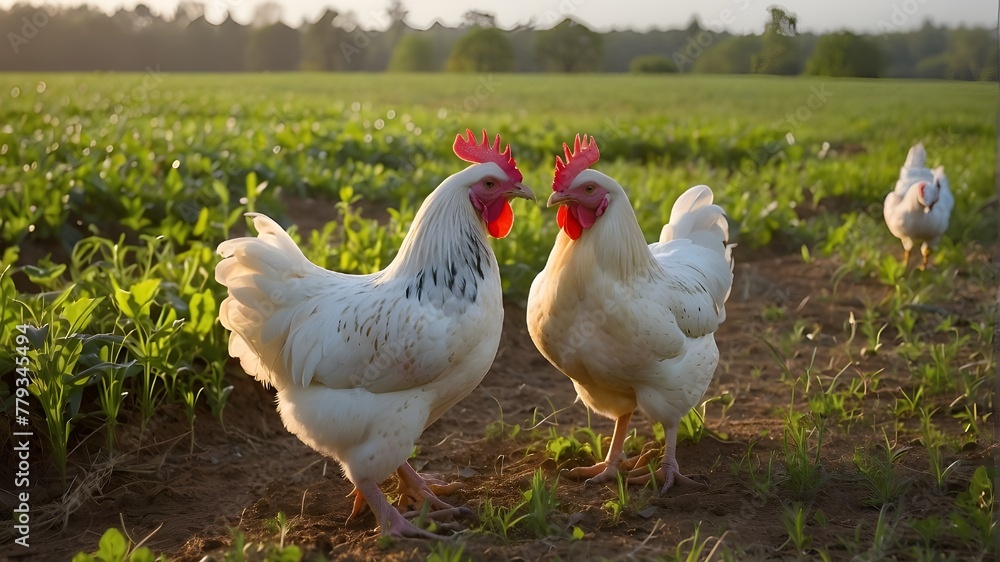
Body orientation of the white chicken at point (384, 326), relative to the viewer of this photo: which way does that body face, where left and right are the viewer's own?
facing to the right of the viewer

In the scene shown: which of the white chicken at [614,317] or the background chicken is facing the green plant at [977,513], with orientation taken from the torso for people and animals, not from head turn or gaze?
the background chicken

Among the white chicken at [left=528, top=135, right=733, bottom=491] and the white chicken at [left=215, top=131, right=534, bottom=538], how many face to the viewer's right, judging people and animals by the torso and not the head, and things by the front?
1

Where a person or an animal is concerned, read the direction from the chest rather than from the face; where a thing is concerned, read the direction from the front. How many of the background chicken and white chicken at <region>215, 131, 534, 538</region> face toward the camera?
1

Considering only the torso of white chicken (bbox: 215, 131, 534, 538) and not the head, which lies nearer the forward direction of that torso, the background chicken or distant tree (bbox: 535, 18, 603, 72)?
the background chicken

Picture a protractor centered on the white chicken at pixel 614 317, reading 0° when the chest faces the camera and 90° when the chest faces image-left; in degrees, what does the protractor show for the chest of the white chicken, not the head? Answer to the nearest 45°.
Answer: approximately 45°

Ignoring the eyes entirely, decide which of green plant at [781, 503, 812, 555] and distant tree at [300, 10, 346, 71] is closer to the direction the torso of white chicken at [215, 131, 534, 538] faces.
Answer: the green plant
